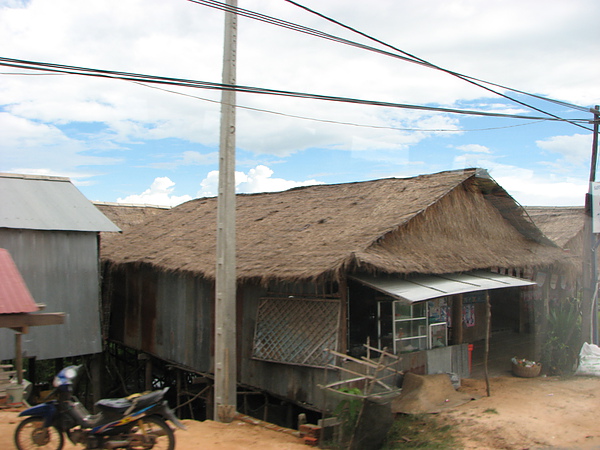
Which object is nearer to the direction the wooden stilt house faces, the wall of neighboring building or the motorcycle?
the motorcycle

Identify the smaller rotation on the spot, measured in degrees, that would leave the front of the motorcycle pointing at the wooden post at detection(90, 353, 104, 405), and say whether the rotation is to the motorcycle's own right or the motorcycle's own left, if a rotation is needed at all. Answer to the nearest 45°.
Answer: approximately 90° to the motorcycle's own right

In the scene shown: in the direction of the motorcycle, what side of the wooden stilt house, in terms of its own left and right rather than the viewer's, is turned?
right

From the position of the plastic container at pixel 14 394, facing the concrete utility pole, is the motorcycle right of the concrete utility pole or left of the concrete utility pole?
right

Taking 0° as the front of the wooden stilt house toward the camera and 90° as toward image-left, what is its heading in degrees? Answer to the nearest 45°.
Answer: approximately 315°

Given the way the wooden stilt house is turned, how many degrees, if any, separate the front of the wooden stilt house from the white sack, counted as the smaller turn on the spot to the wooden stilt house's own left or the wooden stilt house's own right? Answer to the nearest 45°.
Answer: approximately 45° to the wooden stilt house's own left

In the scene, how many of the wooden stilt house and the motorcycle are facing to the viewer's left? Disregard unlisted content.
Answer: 1

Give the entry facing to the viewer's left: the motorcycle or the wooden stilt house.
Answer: the motorcycle

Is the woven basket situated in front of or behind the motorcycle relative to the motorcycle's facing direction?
behind

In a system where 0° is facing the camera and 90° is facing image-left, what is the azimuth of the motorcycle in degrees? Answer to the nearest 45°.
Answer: approximately 90°

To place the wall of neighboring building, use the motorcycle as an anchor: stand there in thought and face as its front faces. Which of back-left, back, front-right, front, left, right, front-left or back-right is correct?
right
